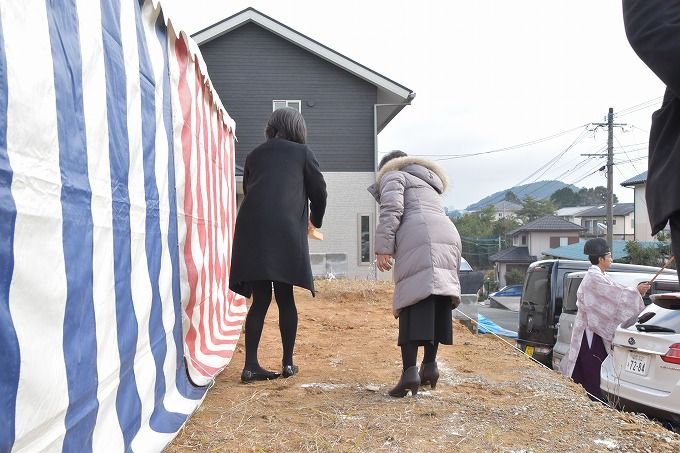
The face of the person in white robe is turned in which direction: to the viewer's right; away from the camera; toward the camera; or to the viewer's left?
to the viewer's right

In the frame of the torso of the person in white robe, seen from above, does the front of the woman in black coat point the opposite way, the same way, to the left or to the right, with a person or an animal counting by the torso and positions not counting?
to the left

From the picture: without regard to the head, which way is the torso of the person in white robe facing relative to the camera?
to the viewer's right

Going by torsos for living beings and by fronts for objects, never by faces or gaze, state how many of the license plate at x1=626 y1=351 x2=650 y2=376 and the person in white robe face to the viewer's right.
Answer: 1

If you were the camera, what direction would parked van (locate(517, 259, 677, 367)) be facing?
facing away from the viewer and to the right of the viewer

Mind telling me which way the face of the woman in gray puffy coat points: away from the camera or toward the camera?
away from the camera

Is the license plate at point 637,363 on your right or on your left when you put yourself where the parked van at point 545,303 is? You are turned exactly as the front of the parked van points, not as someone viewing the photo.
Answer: on your right

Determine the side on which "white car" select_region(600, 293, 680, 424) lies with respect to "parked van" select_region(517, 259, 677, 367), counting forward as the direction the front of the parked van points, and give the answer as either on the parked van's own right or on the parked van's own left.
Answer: on the parked van's own right
